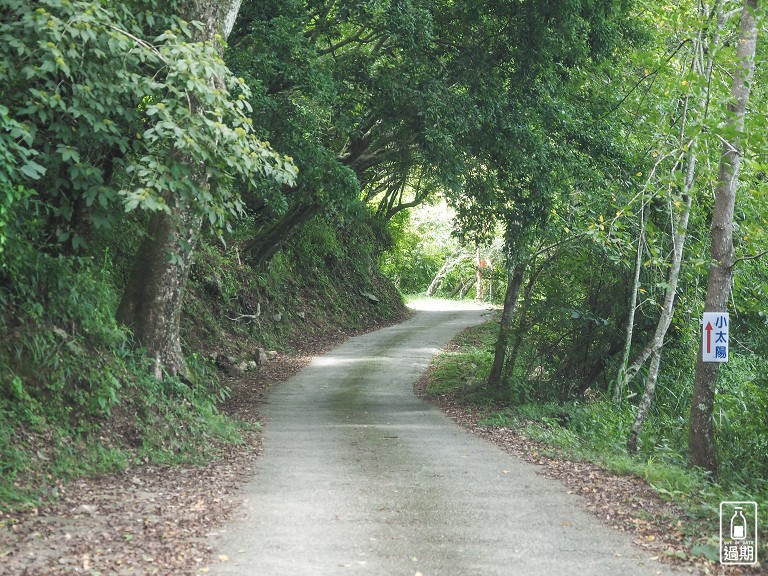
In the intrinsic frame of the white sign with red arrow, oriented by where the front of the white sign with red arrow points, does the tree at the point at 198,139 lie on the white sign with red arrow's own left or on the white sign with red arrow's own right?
on the white sign with red arrow's own right

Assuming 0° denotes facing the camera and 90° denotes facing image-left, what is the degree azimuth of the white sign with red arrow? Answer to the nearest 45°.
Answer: approximately 0°
